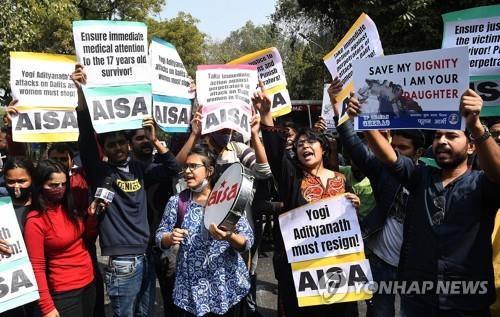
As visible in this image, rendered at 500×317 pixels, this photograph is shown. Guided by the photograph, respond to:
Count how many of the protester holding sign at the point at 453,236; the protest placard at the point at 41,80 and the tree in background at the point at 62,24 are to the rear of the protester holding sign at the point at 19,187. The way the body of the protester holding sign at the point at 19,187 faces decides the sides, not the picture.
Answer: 2

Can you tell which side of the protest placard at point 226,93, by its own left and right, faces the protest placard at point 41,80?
right

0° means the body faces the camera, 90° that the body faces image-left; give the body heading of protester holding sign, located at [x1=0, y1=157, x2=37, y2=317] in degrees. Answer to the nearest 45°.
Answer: approximately 0°

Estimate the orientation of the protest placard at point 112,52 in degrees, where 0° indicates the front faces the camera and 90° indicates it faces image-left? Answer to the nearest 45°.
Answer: approximately 0°

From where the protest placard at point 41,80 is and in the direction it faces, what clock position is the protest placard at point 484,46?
the protest placard at point 484,46 is roughly at 10 o'clock from the protest placard at point 41,80.

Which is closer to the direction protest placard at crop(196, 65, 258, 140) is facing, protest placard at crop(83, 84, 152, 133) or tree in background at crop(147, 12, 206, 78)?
the protest placard
